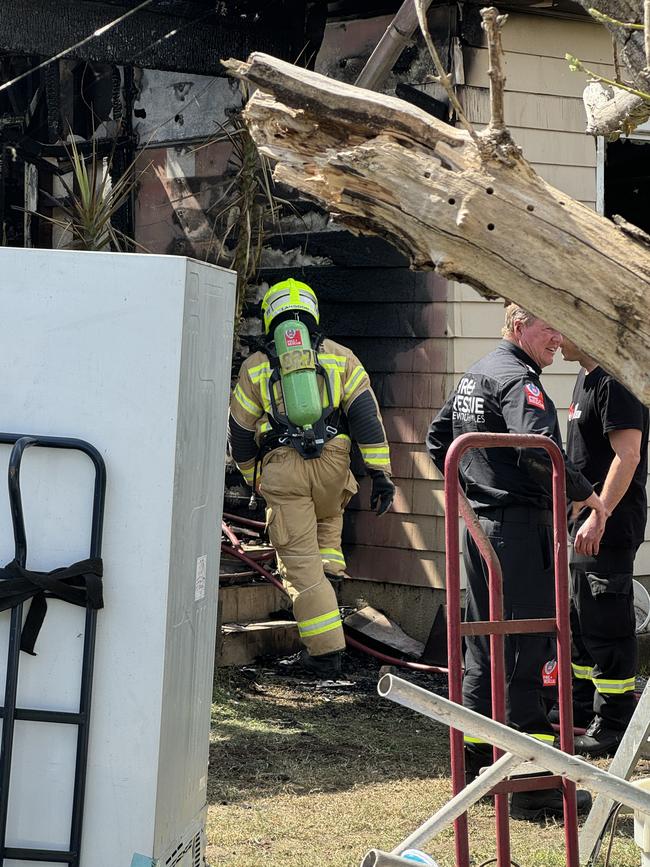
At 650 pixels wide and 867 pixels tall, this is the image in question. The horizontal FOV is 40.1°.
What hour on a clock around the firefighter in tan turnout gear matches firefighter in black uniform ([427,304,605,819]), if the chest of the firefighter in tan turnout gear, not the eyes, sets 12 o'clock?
The firefighter in black uniform is roughly at 5 o'clock from the firefighter in tan turnout gear.

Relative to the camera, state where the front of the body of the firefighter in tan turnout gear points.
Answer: away from the camera

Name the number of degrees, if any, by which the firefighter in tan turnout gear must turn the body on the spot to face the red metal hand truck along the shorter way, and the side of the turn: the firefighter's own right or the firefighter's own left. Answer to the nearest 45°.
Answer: approximately 180°

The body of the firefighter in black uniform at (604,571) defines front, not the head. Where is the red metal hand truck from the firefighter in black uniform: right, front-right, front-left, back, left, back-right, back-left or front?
front-left

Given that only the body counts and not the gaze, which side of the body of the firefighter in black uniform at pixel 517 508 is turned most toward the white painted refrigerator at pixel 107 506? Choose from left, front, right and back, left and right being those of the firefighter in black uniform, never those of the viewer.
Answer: back

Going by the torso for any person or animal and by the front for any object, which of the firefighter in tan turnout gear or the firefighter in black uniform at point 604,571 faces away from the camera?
the firefighter in tan turnout gear

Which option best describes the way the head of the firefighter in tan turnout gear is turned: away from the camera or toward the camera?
away from the camera

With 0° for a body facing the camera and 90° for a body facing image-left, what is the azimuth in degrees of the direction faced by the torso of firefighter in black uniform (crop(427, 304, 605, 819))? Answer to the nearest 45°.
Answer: approximately 225°

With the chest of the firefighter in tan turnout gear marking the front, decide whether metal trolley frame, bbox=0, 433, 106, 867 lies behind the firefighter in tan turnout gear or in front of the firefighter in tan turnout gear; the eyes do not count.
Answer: behind

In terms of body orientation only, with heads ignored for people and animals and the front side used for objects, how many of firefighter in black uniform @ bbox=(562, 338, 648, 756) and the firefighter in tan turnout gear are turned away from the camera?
1

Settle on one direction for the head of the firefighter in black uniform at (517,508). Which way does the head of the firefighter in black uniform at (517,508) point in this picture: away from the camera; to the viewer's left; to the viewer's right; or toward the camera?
to the viewer's right

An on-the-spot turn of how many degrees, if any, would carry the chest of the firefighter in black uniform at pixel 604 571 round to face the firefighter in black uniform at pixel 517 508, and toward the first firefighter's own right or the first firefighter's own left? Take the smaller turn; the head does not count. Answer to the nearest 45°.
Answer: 0° — they already face them
